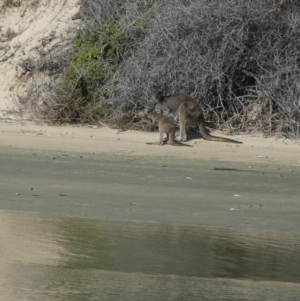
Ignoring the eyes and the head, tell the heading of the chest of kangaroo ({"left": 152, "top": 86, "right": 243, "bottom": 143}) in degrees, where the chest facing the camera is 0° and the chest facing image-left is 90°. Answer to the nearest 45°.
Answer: approximately 90°

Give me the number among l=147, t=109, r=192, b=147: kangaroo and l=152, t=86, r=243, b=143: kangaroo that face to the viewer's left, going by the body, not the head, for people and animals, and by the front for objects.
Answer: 2

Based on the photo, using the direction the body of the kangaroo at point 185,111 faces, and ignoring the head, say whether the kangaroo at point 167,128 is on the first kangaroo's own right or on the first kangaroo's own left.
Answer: on the first kangaroo's own left

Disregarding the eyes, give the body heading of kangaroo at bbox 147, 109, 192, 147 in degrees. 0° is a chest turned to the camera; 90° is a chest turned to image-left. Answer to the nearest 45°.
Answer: approximately 90°

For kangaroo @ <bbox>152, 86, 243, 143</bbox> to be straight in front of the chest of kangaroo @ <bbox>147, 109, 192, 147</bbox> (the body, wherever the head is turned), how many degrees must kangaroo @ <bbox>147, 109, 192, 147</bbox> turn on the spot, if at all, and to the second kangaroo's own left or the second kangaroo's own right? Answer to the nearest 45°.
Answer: approximately 135° to the second kangaroo's own right
